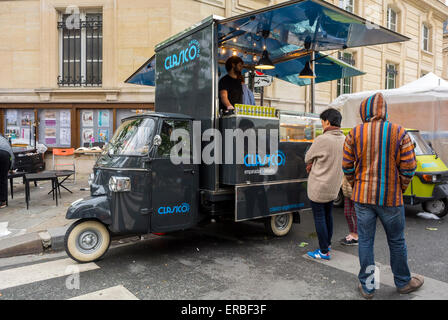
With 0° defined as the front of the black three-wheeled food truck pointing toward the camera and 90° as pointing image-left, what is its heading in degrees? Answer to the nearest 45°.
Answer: approximately 45°

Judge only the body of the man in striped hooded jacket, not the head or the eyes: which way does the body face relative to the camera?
away from the camera

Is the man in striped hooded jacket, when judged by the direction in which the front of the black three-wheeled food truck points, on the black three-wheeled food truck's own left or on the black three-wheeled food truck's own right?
on the black three-wheeled food truck's own left

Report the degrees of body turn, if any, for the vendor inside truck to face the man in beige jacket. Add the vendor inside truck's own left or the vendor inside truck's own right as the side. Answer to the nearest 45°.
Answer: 0° — they already face them

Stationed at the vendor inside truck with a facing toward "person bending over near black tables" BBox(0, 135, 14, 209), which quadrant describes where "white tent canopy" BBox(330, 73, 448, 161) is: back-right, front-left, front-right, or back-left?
back-right

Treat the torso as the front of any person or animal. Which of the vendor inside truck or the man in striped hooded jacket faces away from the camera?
the man in striped hooded jacket

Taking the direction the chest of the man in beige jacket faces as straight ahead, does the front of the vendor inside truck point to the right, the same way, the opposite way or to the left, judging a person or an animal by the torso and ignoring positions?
the opposite way

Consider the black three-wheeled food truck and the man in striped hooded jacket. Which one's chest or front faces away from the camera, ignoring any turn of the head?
the man in striped hooded jacket

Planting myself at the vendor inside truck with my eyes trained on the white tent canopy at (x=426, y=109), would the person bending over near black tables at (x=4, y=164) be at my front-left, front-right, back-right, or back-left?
back-left

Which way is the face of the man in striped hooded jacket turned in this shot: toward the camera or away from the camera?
away from the camera

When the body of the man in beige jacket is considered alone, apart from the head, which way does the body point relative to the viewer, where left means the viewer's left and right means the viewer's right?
facing away from the viewer and to the left of the viewer

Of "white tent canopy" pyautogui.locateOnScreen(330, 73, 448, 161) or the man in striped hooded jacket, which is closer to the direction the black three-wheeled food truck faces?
the man in striped hooded jacket
